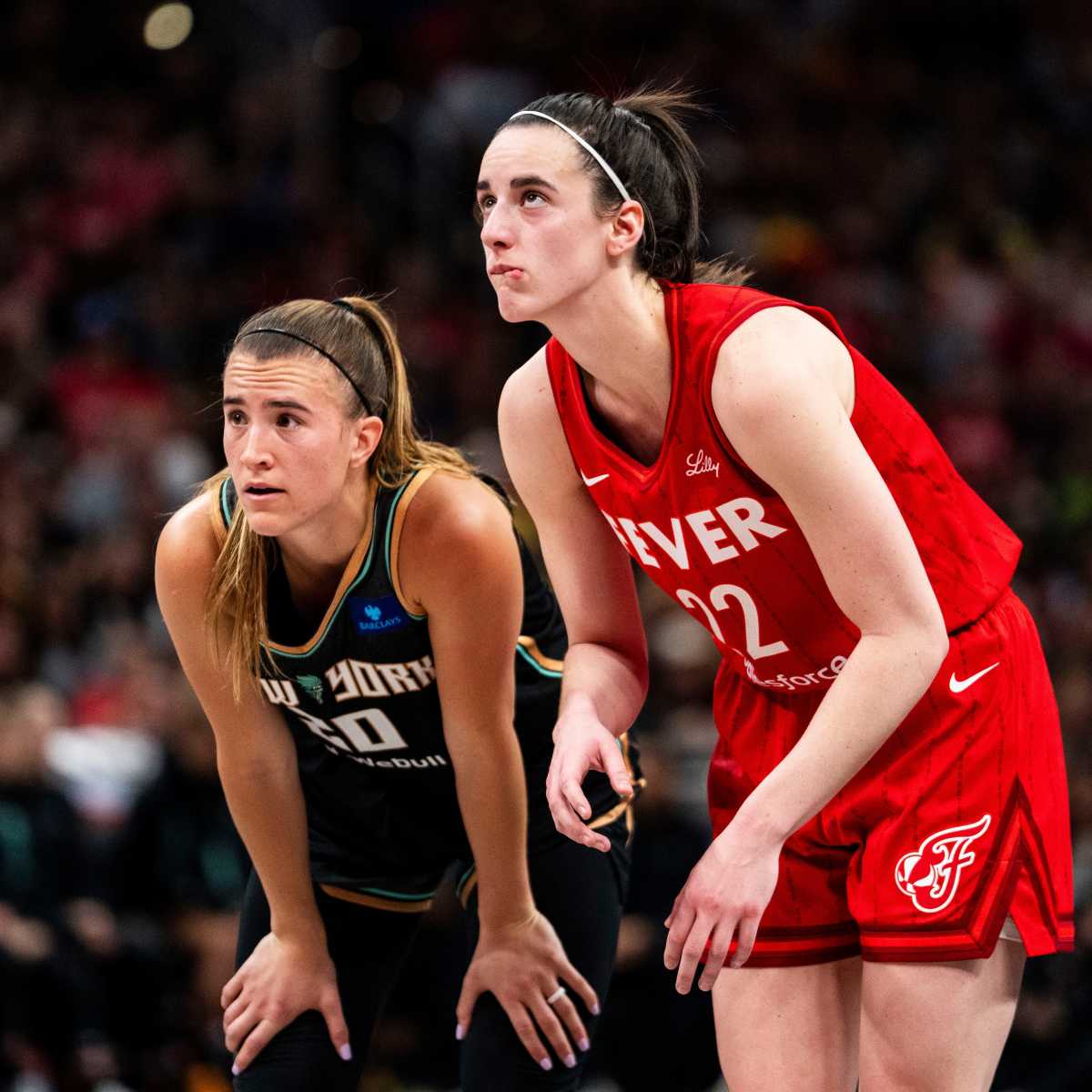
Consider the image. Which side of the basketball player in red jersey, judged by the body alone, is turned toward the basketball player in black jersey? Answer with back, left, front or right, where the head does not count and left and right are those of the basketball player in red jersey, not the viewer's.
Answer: right

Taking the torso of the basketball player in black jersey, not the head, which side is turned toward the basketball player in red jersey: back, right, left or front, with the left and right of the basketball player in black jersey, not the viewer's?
left

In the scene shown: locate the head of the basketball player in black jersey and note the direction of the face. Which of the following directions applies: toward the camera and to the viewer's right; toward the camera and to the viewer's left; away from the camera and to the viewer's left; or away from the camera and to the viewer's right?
toward the camera and to the viewer's left

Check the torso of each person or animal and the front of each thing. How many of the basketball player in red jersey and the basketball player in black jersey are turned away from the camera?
0

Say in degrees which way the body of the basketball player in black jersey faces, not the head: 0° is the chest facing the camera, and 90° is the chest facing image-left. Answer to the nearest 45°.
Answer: approximately 45°
